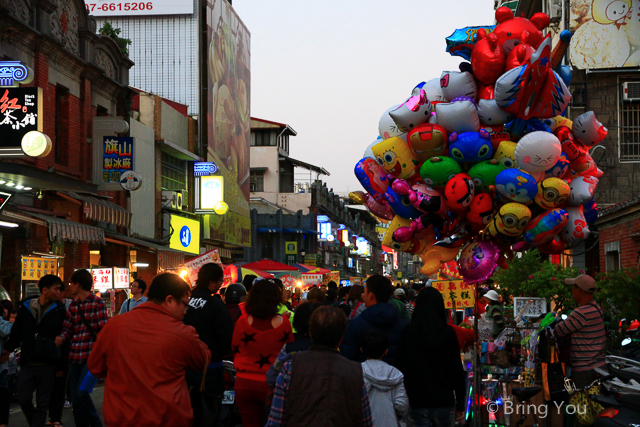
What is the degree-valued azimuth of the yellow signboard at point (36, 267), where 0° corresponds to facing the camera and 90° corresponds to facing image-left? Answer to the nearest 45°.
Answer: approximately 315°

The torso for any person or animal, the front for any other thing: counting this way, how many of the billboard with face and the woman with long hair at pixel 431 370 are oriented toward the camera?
1

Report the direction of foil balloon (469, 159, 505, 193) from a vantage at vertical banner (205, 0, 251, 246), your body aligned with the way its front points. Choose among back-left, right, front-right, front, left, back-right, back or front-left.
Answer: front-right

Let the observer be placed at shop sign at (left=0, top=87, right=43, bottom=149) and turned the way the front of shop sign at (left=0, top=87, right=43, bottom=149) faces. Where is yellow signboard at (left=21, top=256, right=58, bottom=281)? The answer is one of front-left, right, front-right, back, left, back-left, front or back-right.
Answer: back

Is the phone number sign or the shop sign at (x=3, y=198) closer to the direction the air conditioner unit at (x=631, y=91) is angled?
the shop sign

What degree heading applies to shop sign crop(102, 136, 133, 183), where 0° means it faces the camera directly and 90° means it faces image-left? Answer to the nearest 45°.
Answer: approximately 0°

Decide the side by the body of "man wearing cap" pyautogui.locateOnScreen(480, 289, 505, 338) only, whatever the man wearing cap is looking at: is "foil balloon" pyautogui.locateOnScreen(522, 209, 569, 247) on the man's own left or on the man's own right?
on the man's own left

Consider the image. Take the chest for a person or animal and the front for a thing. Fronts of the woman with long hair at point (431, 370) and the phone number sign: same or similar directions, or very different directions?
very different directions

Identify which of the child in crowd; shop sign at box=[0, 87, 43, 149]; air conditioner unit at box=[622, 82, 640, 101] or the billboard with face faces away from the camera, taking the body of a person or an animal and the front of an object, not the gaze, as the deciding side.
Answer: the child in crowd

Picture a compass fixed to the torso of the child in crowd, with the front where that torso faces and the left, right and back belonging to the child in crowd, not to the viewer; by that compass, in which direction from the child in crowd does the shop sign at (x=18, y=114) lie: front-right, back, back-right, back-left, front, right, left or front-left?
front-left

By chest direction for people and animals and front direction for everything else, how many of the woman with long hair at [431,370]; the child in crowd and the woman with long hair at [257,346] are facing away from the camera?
3
